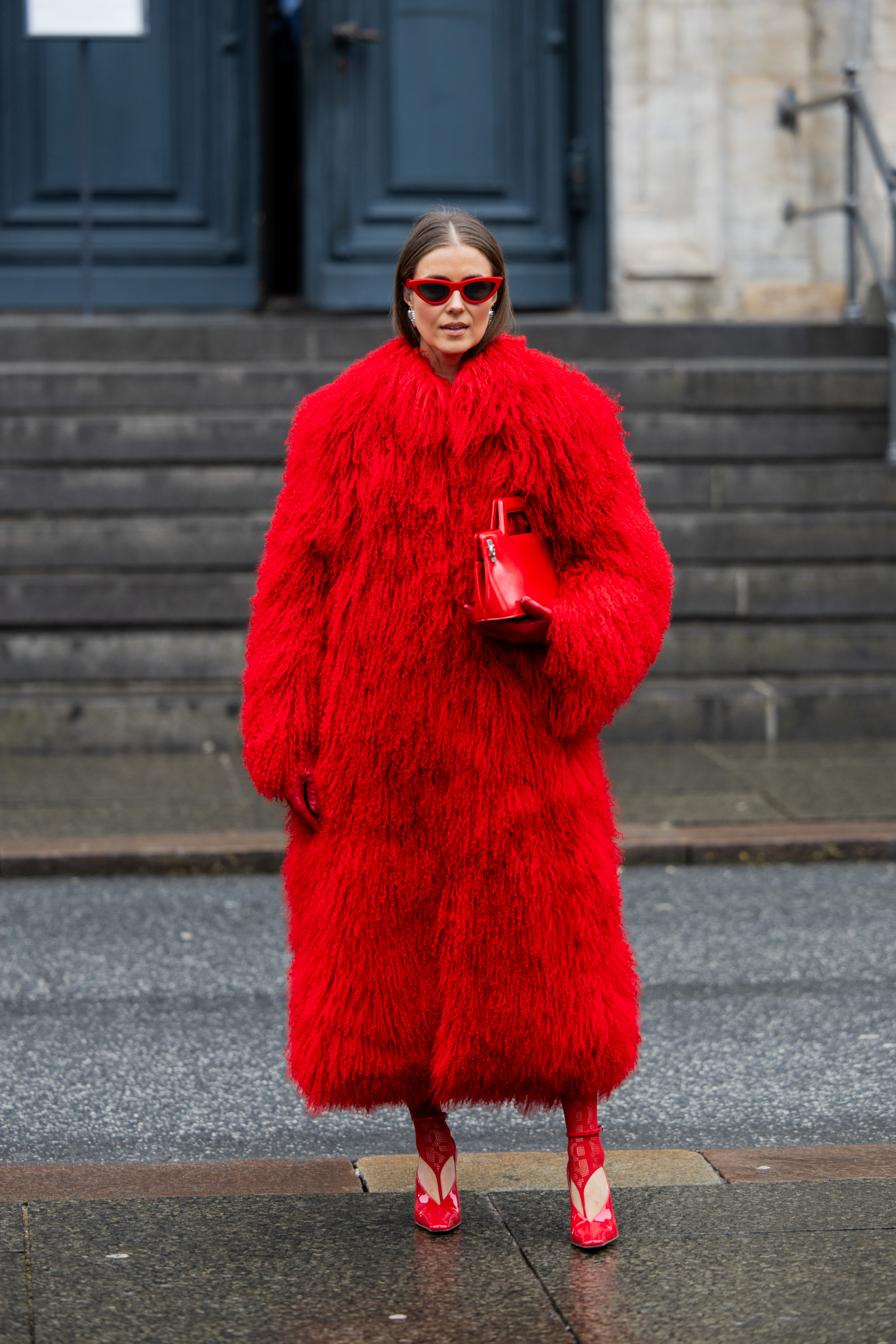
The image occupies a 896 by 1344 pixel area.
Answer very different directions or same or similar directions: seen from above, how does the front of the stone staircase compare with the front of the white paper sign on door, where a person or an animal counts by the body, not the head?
same or similar directions

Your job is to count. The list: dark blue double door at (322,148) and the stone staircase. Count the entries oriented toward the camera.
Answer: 2

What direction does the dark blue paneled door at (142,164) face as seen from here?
toward the camera

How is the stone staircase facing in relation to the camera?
toward the camera

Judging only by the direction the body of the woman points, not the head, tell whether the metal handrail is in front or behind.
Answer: behind

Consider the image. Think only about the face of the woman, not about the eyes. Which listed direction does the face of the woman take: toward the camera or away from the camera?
toward the camera

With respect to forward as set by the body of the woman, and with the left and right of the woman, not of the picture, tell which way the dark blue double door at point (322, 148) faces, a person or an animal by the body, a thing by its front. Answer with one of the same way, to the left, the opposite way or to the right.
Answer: the same way

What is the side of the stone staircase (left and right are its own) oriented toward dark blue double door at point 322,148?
back

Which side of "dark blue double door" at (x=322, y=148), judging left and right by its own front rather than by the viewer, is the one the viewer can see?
front

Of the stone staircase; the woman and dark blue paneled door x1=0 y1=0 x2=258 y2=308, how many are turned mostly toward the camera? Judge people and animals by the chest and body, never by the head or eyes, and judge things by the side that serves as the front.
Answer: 3

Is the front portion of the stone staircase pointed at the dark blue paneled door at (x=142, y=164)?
no

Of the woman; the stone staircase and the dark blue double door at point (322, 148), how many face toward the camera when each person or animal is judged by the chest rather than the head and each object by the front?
3

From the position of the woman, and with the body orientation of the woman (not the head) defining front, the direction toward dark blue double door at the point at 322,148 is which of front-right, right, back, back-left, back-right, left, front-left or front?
back

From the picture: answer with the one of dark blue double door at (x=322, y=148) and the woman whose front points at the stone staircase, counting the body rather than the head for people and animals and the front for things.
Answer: the dark blue double door
